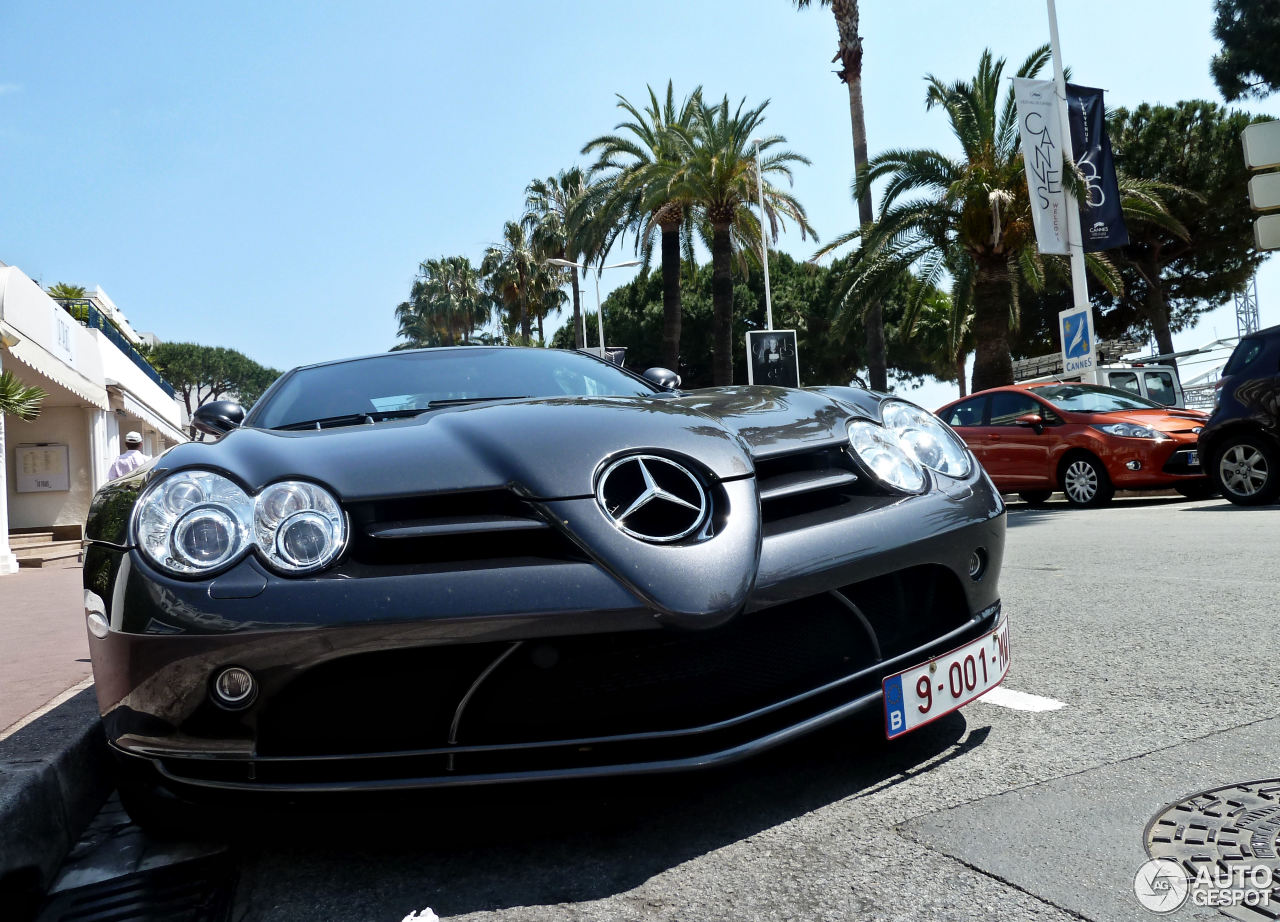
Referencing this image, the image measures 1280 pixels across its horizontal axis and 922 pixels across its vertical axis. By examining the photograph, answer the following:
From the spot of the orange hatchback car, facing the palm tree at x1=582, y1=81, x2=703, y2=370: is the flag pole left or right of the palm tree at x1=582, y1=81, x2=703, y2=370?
right

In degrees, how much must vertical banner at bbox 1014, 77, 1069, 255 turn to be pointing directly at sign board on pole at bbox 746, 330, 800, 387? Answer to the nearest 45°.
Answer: approximately 135° to its right

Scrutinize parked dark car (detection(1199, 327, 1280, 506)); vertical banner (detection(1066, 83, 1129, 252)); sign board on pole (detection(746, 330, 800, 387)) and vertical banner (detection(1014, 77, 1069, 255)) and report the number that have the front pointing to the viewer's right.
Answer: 1

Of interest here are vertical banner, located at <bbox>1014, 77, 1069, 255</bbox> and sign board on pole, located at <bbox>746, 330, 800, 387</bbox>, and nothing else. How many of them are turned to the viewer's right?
0

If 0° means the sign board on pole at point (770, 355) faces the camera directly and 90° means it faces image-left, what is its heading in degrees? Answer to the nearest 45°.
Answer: approximately 0°

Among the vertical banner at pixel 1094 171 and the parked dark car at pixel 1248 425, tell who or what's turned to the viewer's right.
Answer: the parked dark car

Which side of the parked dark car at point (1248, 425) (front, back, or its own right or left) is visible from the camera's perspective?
right

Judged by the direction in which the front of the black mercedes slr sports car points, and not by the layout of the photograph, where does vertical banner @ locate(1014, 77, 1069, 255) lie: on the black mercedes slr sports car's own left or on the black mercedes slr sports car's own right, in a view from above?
on the black mercedes slr sports car's own left

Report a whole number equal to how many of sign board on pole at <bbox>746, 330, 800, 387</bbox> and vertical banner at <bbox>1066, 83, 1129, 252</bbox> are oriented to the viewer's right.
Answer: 0

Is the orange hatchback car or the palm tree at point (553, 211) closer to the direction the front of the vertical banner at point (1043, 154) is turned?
the orange hatchback car

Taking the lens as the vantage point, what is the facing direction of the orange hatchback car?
facing the viewer and to the right of the viewer
